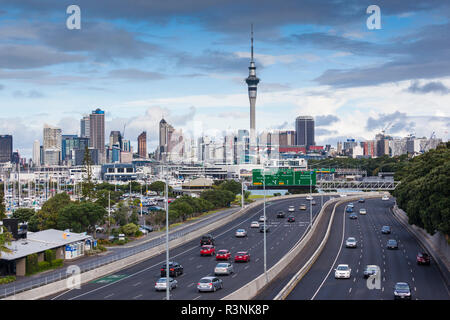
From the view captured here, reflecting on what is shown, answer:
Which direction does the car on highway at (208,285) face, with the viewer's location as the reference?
facing away from the viewer and to the right of the viewer

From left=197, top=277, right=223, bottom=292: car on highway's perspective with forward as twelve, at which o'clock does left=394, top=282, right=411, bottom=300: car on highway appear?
left=394, top=282, right=411, bottom=300: car on highway is roughly at 2 o'clock from left=197, top=277, right=223, bottom=292: car on highway.

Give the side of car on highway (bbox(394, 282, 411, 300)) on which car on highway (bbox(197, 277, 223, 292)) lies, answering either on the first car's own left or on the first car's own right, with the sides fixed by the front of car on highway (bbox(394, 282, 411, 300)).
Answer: on the first car's own right

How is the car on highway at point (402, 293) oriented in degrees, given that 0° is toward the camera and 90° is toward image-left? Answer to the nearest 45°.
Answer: approximately 0°

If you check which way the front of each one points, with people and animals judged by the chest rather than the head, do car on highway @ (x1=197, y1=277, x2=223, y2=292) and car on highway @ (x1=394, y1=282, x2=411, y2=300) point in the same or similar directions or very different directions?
very different directions

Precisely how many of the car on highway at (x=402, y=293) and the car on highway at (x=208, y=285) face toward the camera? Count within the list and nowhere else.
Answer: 1
